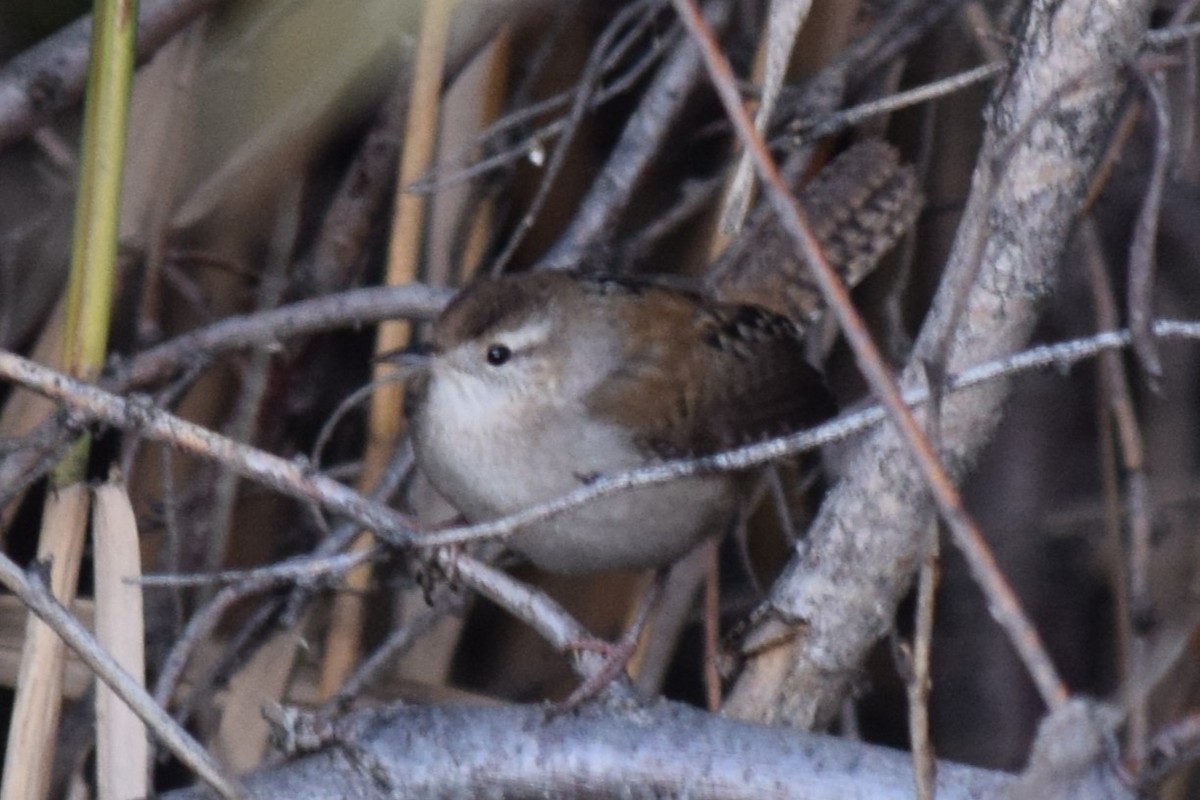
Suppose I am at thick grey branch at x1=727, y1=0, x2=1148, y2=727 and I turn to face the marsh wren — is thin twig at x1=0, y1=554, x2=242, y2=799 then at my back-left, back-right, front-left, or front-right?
front-left

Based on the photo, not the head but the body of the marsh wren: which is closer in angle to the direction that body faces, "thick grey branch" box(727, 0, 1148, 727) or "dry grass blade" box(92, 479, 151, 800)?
the dry grass blade

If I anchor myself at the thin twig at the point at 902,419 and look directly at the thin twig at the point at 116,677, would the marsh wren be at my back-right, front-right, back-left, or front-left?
front-right

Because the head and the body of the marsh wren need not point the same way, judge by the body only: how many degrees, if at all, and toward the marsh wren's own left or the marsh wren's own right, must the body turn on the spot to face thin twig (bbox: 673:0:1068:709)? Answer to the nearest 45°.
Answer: approximately 90° to the marsh wren's own left

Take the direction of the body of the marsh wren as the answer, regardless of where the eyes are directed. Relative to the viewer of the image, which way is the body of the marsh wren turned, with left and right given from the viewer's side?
facing to the left of the viewer
